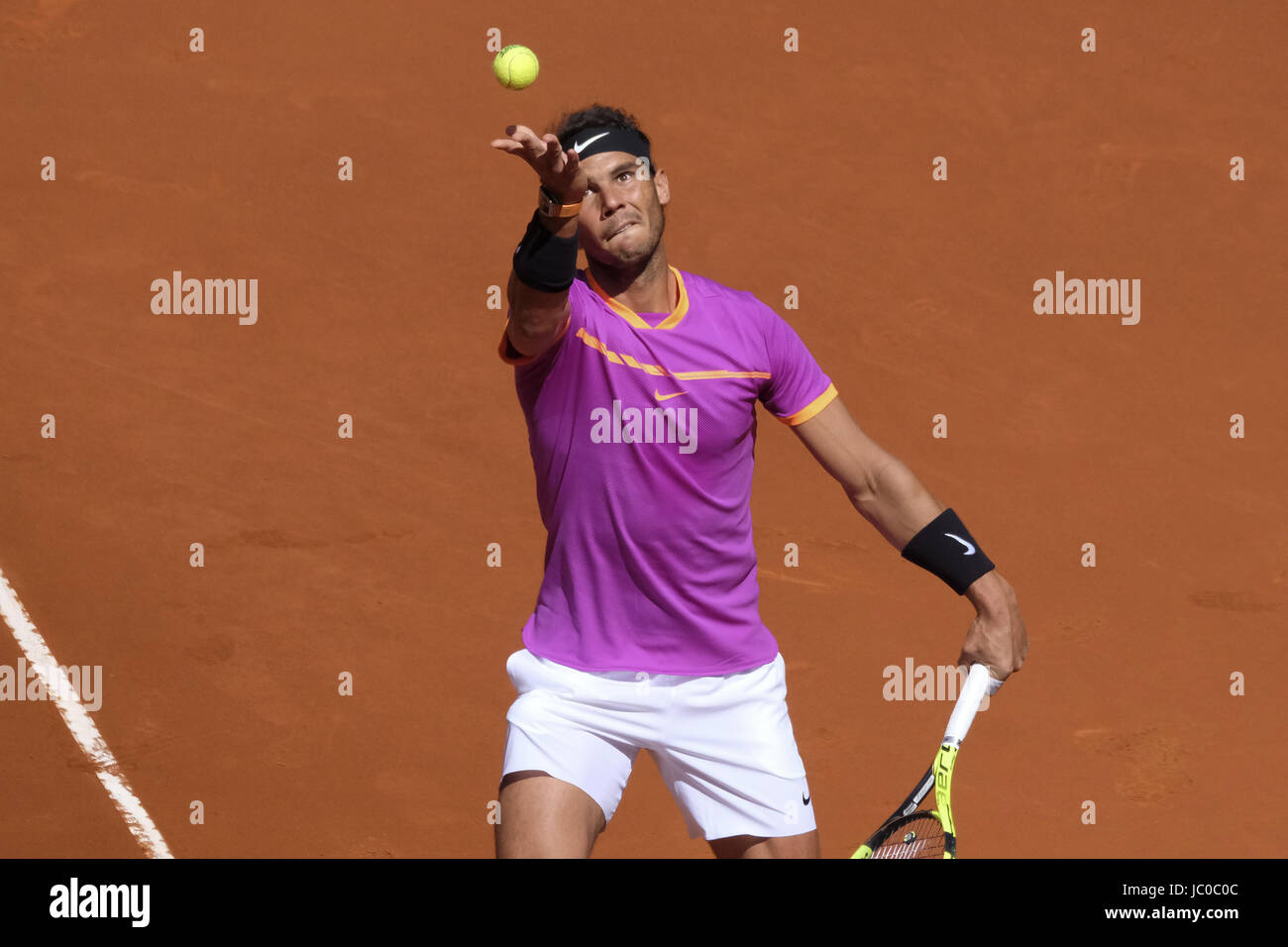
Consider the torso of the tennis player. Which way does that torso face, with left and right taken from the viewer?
facing the viewer
